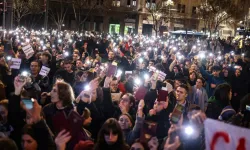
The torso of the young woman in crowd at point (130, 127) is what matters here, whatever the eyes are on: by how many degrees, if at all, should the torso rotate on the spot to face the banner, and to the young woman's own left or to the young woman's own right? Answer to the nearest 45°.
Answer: approximately 45° to the young woman's own left

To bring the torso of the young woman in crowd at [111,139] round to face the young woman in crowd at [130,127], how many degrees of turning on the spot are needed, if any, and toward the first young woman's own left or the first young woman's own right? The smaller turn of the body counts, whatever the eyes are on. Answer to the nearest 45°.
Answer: approximately 180°

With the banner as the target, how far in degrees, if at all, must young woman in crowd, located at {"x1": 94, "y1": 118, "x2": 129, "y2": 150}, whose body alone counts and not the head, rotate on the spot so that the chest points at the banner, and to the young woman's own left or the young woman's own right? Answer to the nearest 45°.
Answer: approximately 45° to the young woman's own left

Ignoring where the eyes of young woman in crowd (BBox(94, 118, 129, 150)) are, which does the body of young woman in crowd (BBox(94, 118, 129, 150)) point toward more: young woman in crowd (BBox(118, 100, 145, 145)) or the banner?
the banner
